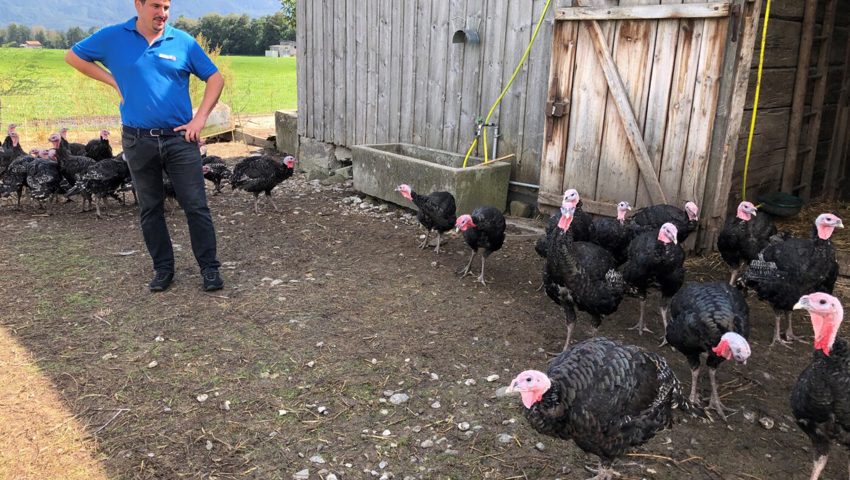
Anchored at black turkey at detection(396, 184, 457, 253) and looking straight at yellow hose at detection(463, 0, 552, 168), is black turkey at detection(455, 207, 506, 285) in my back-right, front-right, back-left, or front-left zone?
back-right

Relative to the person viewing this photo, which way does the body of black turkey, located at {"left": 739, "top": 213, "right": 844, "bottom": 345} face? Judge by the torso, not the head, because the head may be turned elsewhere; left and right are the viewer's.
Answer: facing to the right of the viewer

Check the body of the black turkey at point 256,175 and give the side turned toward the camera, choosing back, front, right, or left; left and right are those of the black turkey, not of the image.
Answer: right

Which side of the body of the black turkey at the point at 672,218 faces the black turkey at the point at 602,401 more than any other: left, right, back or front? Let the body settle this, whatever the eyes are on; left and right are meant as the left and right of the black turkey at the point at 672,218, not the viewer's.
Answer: right

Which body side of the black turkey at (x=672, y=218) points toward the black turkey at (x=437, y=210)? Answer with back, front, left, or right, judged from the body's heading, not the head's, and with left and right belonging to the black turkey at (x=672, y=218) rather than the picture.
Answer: back

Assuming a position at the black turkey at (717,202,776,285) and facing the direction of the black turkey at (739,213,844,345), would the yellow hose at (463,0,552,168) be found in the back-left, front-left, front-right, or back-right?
back-right

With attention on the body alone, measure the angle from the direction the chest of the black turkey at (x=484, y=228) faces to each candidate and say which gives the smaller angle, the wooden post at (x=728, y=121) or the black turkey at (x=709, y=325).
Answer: the black turkey

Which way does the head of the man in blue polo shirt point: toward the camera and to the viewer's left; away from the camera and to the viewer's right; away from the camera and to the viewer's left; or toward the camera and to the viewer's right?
toward the camera and to the viewer's right

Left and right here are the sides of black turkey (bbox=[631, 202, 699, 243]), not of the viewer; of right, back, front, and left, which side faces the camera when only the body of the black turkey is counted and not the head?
right

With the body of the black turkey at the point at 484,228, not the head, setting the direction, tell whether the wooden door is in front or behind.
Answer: behind

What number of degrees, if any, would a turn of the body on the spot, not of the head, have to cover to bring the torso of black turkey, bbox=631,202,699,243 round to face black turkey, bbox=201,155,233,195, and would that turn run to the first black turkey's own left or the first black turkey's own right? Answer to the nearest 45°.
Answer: approximately 180°

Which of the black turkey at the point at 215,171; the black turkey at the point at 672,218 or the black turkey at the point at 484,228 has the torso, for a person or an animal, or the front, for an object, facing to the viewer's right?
the black turkey at the point at 672,218

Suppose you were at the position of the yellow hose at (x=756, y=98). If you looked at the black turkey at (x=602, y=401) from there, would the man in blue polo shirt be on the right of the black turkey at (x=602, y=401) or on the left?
right

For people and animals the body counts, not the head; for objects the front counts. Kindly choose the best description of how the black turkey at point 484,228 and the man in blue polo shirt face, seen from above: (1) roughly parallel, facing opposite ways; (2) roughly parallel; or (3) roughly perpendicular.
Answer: roughly perpendicular
